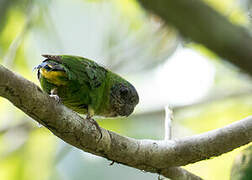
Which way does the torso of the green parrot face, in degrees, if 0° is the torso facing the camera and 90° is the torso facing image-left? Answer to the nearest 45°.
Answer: approximately 270°

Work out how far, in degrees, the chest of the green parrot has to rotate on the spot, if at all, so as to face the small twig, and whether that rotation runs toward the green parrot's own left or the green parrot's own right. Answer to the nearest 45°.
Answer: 0° — it already faces it

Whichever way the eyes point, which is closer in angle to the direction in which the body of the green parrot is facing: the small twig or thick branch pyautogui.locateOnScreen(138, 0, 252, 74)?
the small twig
